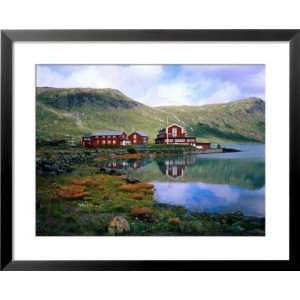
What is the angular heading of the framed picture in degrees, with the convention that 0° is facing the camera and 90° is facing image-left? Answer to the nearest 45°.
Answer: approximately 0°
